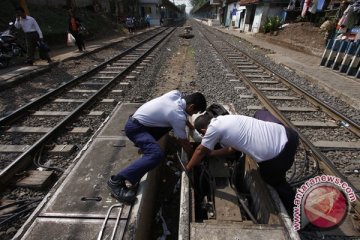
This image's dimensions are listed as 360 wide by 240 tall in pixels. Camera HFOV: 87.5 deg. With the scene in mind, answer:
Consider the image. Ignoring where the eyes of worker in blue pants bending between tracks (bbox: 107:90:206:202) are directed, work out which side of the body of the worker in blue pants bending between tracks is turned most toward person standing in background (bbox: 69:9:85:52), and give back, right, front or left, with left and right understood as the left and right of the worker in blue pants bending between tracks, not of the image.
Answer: left

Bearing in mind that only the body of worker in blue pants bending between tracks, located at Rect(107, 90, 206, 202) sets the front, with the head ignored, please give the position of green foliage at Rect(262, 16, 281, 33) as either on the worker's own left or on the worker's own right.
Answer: on the worker's own left

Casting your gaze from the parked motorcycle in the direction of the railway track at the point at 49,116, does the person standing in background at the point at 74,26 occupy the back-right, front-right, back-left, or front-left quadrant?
back-left

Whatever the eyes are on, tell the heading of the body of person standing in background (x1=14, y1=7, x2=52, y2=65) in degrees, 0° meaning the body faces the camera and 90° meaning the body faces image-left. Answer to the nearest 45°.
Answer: approximately 45°

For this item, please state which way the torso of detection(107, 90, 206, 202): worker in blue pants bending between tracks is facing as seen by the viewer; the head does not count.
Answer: to the viewer's right

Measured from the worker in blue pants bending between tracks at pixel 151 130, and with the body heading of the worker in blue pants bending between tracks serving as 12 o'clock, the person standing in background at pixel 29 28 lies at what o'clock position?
The person standing in background is roughly at 8 o'clock from the worker in blue pants bending between tracks.

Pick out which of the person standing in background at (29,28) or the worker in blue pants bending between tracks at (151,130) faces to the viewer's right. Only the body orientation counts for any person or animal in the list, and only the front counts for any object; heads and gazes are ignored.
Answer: the worker in blue pants bending between tracks

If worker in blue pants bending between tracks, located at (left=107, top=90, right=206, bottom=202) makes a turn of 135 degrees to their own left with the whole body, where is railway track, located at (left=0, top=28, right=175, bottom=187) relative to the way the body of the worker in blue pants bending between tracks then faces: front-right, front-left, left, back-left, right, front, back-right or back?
front

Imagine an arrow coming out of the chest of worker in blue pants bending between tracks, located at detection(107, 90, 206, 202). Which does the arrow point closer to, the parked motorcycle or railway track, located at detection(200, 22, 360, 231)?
the railway track

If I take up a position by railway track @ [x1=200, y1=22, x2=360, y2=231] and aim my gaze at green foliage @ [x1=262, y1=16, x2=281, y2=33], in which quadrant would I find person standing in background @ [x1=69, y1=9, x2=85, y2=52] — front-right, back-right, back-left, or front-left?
front-left

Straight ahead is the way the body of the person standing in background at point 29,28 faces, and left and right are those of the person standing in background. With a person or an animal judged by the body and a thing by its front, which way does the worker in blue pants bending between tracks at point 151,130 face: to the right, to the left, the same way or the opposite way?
to the left
